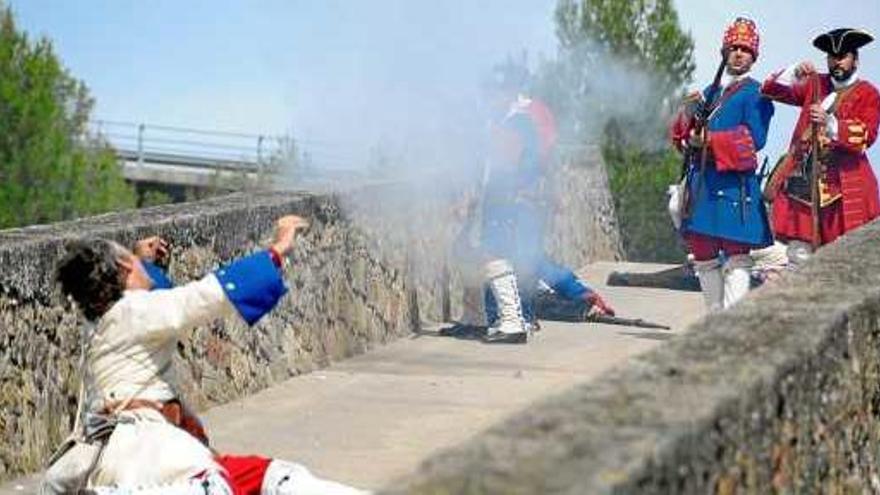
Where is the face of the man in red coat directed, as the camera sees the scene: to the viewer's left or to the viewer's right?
to the viewer's left

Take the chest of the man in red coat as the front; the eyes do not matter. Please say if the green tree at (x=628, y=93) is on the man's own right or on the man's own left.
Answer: on the man's own right

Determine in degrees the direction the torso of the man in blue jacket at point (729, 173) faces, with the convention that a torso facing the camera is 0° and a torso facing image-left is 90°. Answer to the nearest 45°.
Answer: approximately 45°
